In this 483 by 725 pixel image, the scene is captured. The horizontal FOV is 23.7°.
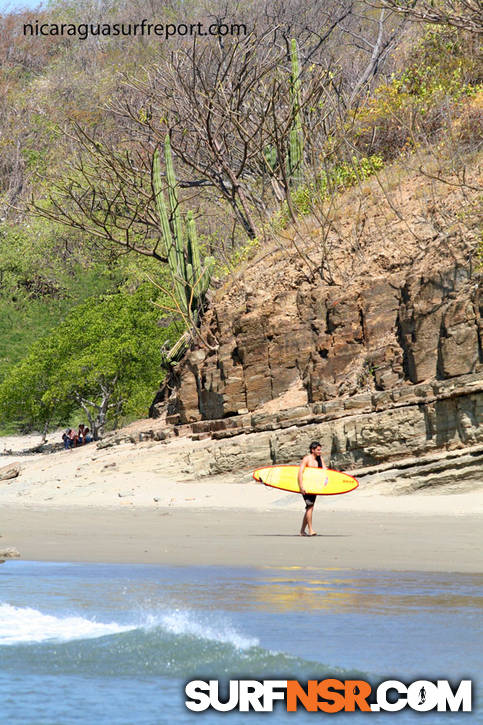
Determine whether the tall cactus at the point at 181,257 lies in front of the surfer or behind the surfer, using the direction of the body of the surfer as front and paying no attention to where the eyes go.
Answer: behind

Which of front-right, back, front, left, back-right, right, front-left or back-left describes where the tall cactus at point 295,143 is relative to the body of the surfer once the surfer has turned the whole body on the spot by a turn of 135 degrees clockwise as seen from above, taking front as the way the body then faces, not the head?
right

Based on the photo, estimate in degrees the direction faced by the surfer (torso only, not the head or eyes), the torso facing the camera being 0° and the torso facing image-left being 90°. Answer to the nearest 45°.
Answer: approximately 315°

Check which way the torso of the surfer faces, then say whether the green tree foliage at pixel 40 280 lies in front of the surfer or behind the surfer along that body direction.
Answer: behind

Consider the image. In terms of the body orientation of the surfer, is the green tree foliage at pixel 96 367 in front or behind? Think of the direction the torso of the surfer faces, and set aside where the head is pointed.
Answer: behind
